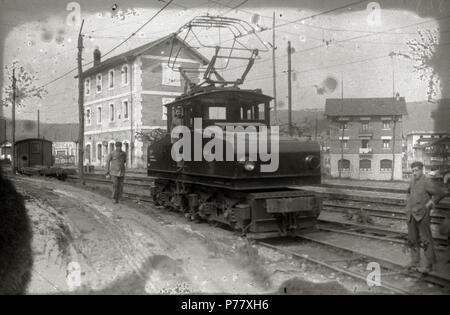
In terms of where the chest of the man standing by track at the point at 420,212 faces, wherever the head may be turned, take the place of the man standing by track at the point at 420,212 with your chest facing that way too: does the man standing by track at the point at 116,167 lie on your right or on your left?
on your right

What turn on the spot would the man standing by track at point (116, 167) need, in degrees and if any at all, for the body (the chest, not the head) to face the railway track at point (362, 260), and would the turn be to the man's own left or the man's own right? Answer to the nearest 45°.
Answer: approximately 45° to the man's own left

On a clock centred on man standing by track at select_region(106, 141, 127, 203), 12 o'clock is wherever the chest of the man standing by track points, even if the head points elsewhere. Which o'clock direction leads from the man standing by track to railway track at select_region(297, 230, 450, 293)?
The railway track is roughly at 11 o'clock from the man standing by track.
